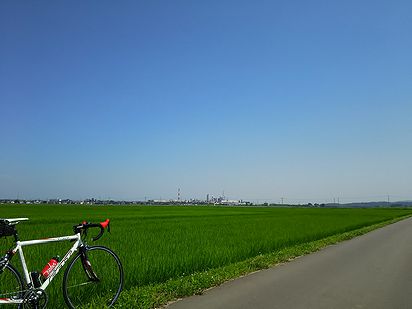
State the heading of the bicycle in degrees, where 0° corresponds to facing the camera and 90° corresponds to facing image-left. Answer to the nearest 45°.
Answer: approximately 270°
